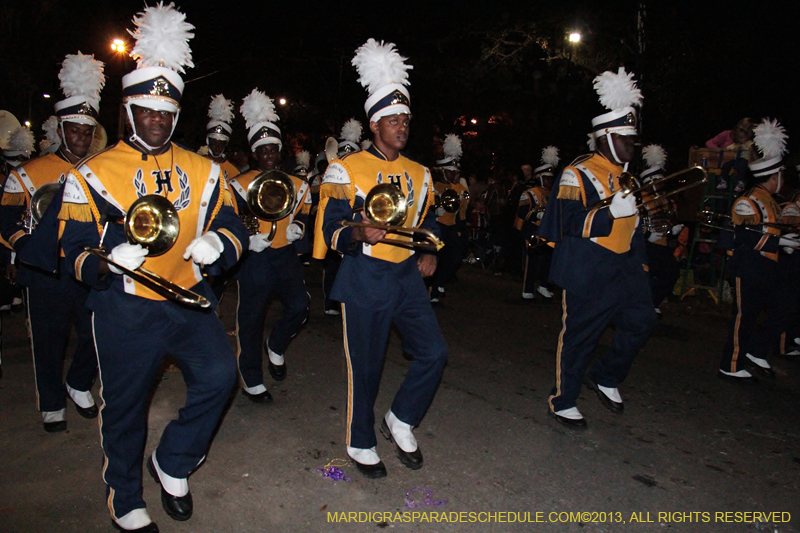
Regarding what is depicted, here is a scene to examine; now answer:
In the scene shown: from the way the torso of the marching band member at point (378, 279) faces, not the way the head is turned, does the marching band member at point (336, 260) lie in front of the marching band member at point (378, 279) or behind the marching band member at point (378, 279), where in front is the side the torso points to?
behind

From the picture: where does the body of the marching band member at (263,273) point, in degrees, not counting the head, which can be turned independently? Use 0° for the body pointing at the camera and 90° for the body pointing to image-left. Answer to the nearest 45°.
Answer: approximately 0°

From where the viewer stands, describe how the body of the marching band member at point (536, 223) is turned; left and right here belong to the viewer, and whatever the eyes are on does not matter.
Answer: facing the viewer and to the right of the viewer

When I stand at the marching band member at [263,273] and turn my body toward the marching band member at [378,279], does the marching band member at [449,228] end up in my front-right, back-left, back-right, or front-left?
back-left

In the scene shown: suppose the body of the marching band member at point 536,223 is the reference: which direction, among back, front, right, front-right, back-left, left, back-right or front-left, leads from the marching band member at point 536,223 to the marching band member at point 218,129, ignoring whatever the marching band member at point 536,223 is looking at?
right

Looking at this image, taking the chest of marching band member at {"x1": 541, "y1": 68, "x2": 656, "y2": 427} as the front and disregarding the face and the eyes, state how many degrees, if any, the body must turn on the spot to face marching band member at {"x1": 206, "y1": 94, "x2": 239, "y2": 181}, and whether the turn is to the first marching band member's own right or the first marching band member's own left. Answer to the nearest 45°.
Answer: approximately 135° to the first marching band member's own right

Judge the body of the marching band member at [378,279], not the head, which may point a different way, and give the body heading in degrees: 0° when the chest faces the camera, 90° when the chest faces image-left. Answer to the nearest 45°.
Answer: approximately 315°

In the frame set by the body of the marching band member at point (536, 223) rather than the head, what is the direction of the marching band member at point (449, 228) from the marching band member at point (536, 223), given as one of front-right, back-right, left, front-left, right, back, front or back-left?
right

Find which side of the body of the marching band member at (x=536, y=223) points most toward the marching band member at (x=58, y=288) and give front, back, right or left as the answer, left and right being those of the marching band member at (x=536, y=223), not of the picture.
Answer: right

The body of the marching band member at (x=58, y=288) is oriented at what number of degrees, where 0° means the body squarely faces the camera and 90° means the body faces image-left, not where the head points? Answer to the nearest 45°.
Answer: approximately 315°
